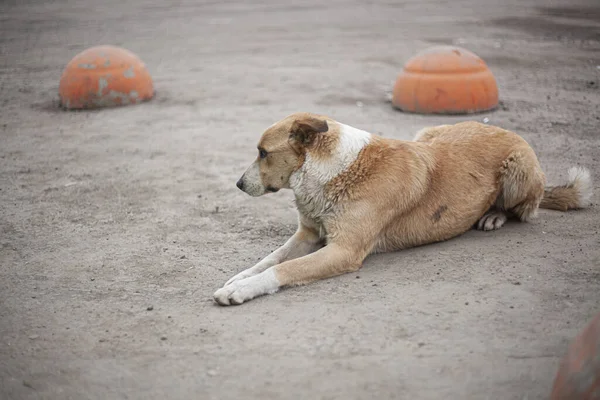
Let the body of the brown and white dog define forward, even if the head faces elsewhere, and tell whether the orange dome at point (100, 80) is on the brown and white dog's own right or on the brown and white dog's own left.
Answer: on the brown and white dog's own right

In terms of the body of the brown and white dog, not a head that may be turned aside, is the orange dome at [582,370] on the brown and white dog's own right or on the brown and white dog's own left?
on the brown and white dog's own left

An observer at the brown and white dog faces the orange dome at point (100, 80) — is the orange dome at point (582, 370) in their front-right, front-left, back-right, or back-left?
back-left

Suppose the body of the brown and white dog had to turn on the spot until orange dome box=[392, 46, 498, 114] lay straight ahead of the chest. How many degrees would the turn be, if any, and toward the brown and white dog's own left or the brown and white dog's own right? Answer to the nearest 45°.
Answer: approximately 135° to the brown and white dog's own right

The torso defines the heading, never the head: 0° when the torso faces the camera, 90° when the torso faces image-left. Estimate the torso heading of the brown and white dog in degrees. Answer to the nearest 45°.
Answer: approximately 45°

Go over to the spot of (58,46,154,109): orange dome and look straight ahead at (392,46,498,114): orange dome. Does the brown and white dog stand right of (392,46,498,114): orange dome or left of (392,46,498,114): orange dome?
right

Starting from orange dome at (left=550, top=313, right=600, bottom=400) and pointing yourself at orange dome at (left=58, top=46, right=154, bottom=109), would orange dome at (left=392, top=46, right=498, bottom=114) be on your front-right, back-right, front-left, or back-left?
front-right

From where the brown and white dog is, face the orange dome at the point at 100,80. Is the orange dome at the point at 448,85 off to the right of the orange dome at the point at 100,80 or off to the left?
right

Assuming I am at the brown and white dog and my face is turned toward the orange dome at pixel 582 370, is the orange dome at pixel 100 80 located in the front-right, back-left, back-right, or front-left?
back-right
